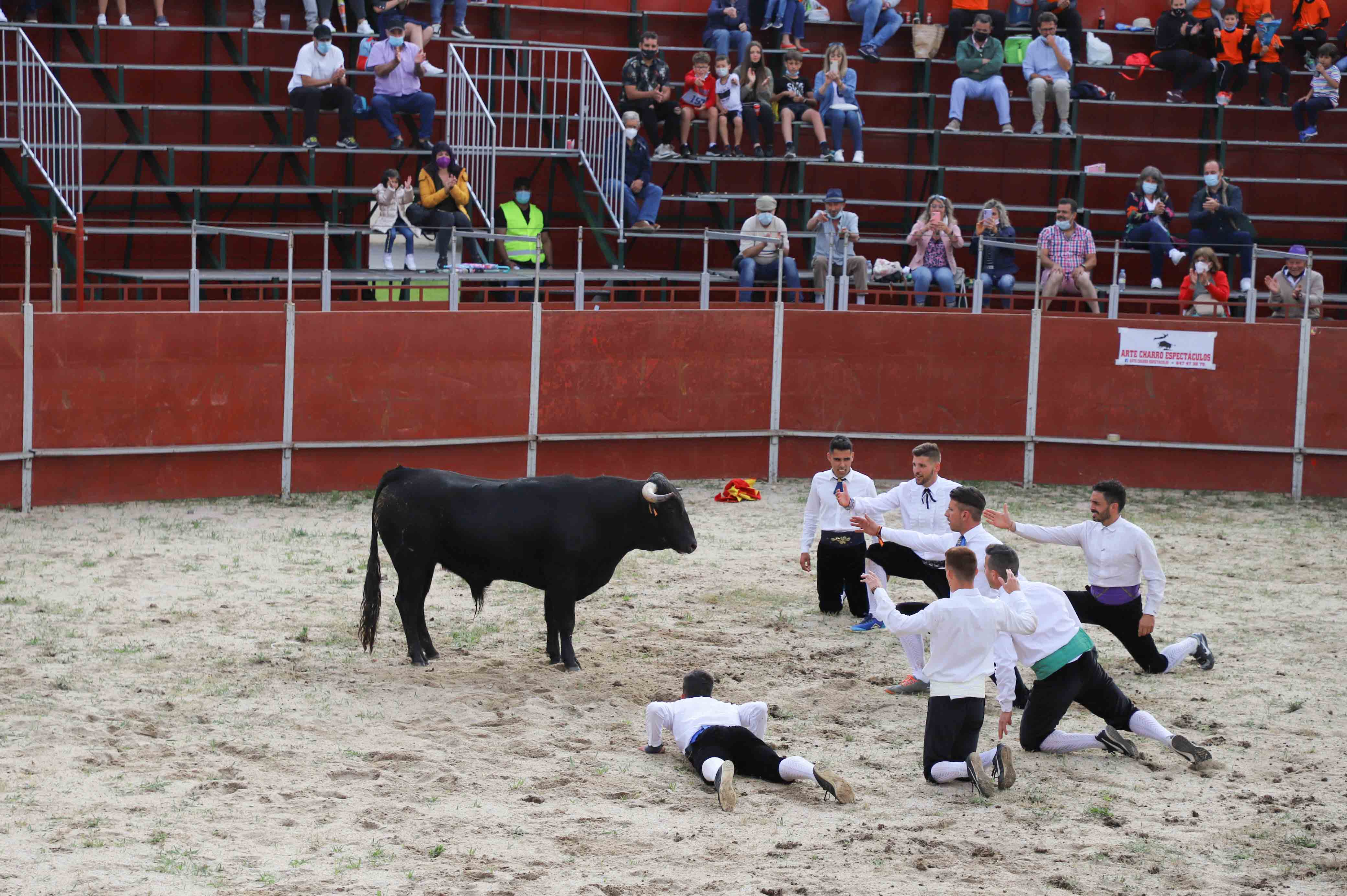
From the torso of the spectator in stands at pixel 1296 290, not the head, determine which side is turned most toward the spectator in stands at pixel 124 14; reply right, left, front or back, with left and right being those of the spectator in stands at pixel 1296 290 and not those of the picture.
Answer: right

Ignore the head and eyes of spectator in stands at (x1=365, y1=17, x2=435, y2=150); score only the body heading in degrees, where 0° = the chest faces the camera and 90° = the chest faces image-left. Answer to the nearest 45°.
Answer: approximately 0°

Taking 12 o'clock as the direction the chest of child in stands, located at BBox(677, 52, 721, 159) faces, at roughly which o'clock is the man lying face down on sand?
The man lying face down on sand is roughly at 12 o'clock from the child in stands.

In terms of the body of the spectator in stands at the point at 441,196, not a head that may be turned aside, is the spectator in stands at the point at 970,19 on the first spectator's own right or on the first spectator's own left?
on the first spectator's own left

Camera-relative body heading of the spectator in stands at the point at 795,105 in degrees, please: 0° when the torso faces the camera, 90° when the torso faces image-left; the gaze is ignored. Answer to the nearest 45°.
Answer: approximately 0°

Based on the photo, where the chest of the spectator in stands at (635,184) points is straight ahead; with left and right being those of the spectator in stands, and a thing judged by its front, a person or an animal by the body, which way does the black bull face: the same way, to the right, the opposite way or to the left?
to the left

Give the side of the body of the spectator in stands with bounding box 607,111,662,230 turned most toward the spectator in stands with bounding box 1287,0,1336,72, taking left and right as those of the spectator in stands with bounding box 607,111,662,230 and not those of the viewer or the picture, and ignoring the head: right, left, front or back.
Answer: left

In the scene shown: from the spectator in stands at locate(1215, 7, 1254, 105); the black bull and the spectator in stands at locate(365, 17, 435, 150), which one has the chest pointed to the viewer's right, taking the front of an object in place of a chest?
the black bull
